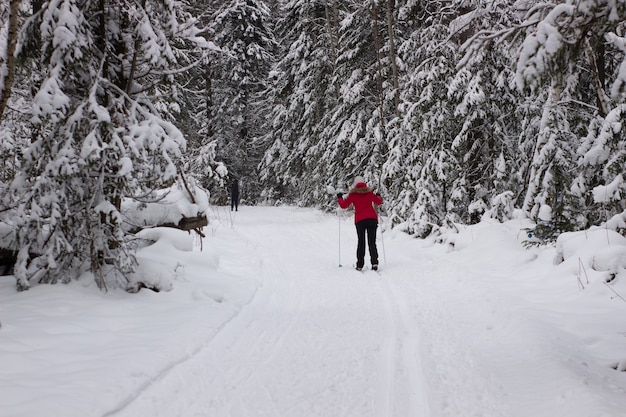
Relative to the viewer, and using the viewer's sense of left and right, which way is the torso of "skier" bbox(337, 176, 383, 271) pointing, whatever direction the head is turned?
facing away from the viewer

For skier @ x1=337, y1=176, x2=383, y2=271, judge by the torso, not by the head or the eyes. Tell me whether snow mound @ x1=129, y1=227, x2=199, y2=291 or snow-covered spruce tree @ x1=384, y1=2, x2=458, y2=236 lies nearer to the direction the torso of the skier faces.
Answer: the snow-covered spruce tree

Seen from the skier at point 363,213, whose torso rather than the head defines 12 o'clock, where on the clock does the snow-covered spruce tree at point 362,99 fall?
The snow-covered spruce tree is roughly at 12 o'clock from the skier.

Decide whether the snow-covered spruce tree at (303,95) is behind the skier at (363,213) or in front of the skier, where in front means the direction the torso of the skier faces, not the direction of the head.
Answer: in front

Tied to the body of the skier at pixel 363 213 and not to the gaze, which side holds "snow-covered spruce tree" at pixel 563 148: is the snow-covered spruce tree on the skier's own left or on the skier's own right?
on the skier's own right

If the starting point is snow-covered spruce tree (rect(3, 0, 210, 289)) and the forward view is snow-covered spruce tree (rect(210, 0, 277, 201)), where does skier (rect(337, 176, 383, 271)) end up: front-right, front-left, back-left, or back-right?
front-right

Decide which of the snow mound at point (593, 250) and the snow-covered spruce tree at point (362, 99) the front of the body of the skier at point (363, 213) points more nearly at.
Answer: the snow-covered spruce tree

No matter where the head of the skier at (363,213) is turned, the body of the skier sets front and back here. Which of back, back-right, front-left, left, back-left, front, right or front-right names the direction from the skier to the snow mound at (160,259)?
back-left

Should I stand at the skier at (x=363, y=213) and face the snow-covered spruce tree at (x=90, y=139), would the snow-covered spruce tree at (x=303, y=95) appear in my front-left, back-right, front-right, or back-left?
back-right

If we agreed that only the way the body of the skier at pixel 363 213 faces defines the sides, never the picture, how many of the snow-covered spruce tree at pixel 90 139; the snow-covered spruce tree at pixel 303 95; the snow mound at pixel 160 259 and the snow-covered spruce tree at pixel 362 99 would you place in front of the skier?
2

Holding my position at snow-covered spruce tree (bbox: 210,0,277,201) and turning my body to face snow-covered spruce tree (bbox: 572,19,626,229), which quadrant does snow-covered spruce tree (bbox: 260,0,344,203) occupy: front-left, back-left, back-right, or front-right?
front-left

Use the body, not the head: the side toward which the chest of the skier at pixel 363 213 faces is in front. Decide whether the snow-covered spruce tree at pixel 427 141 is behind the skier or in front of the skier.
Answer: in front
